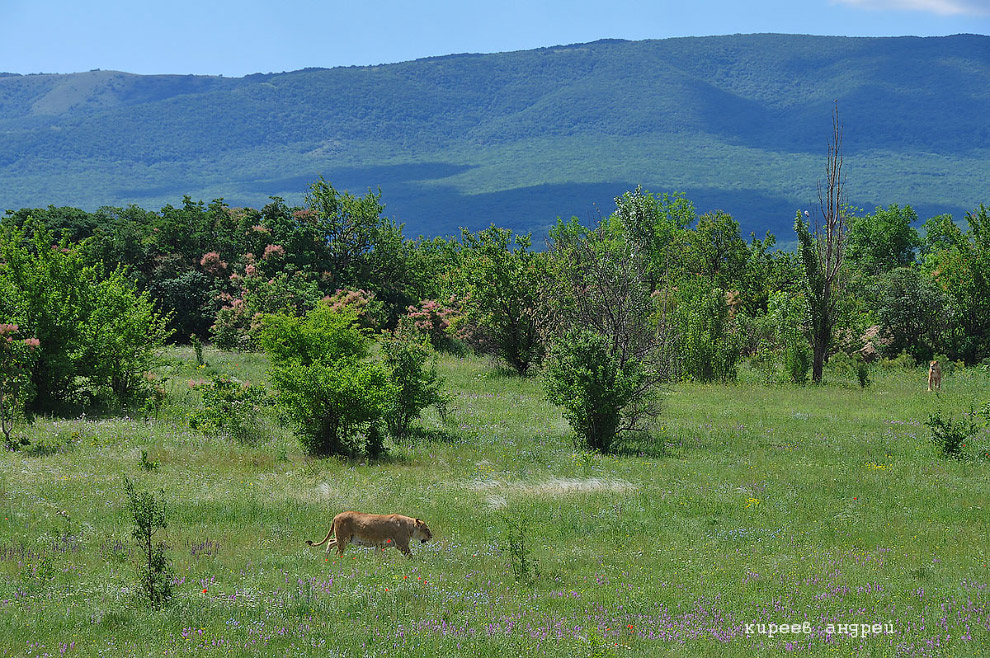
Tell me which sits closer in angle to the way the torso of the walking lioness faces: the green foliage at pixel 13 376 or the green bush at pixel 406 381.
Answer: the green bush

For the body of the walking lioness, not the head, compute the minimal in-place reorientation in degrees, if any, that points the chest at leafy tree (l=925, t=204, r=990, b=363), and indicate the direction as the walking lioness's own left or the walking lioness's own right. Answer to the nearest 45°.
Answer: approximately 45° to the walking lioness's own left

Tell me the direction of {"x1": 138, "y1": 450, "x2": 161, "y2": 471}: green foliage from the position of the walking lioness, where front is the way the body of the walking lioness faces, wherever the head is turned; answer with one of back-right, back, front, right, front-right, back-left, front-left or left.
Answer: back-left

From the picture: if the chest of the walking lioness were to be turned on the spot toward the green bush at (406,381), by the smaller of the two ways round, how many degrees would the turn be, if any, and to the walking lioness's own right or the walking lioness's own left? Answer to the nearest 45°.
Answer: approximately 90° to the walking lioness's own left

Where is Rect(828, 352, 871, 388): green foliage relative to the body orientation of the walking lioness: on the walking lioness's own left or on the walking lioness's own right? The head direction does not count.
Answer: on the walking lioness's own left

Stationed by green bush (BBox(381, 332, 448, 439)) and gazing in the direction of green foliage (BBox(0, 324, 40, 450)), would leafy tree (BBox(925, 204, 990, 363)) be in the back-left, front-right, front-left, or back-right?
back-right

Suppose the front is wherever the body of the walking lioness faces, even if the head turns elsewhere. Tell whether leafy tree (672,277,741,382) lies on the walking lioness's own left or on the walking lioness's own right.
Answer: on the walking lioness's own left

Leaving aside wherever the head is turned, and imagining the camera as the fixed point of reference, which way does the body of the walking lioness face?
to the viewer's right

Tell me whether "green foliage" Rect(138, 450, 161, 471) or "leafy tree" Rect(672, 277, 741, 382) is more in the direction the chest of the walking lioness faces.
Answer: the leafy tree
